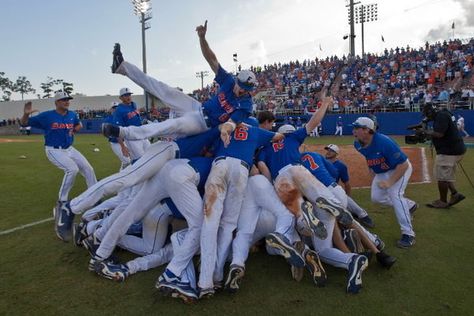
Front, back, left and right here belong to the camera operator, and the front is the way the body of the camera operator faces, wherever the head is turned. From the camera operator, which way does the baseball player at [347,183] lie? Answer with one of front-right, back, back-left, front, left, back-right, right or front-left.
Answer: front-left

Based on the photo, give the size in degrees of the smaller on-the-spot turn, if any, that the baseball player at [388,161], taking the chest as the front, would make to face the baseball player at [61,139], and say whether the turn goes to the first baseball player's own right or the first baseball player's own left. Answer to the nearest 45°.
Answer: approximately 45° to the first baseball player's own right

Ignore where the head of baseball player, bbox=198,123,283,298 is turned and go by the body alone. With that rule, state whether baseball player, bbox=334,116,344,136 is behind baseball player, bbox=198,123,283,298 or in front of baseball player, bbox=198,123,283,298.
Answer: in front

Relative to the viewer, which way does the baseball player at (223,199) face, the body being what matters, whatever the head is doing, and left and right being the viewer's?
facing away from the viewer

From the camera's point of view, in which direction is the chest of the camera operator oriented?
to the viewer's left

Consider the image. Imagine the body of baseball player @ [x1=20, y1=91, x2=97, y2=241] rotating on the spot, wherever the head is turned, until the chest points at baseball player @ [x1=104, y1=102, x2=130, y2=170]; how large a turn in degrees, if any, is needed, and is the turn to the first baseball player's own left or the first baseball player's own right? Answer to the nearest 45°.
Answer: approximately 90° to the first baseball player's own left

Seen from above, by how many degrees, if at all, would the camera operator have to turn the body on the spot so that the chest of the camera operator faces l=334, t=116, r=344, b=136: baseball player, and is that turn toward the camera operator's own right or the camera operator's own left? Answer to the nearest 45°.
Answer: approximately 90° to the camera operator's own right

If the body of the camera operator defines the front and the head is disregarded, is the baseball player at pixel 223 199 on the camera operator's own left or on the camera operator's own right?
on the camera operator's own left

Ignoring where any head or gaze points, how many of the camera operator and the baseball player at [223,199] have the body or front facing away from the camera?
1
